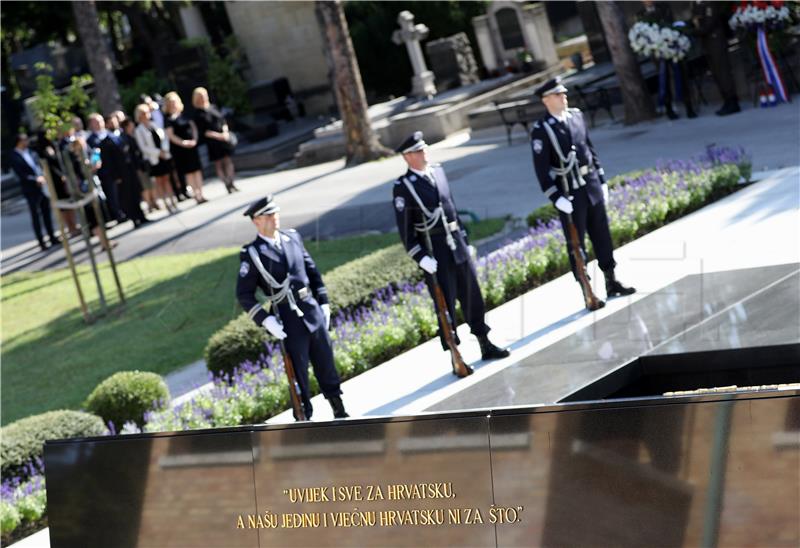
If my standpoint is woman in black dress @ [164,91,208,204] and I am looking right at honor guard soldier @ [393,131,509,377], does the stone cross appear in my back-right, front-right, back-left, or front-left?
back-left

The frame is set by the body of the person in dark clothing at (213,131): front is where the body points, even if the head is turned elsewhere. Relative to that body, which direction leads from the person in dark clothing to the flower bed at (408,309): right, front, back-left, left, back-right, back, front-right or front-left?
front-right

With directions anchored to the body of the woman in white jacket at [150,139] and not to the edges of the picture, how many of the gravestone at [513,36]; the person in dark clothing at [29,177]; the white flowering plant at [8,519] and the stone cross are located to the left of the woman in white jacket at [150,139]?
2

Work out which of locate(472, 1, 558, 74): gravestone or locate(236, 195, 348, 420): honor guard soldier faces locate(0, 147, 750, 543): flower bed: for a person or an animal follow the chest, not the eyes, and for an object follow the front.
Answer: the gravestone

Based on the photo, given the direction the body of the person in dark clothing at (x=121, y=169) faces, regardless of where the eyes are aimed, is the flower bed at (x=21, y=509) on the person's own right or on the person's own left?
on the person's own right

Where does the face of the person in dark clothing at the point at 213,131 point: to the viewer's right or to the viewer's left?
to the viewer's right

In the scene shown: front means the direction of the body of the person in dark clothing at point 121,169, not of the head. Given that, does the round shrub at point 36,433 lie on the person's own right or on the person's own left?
on the person's own right

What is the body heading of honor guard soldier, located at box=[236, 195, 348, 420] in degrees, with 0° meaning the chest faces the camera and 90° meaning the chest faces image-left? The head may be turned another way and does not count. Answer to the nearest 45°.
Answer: approximately 315°
